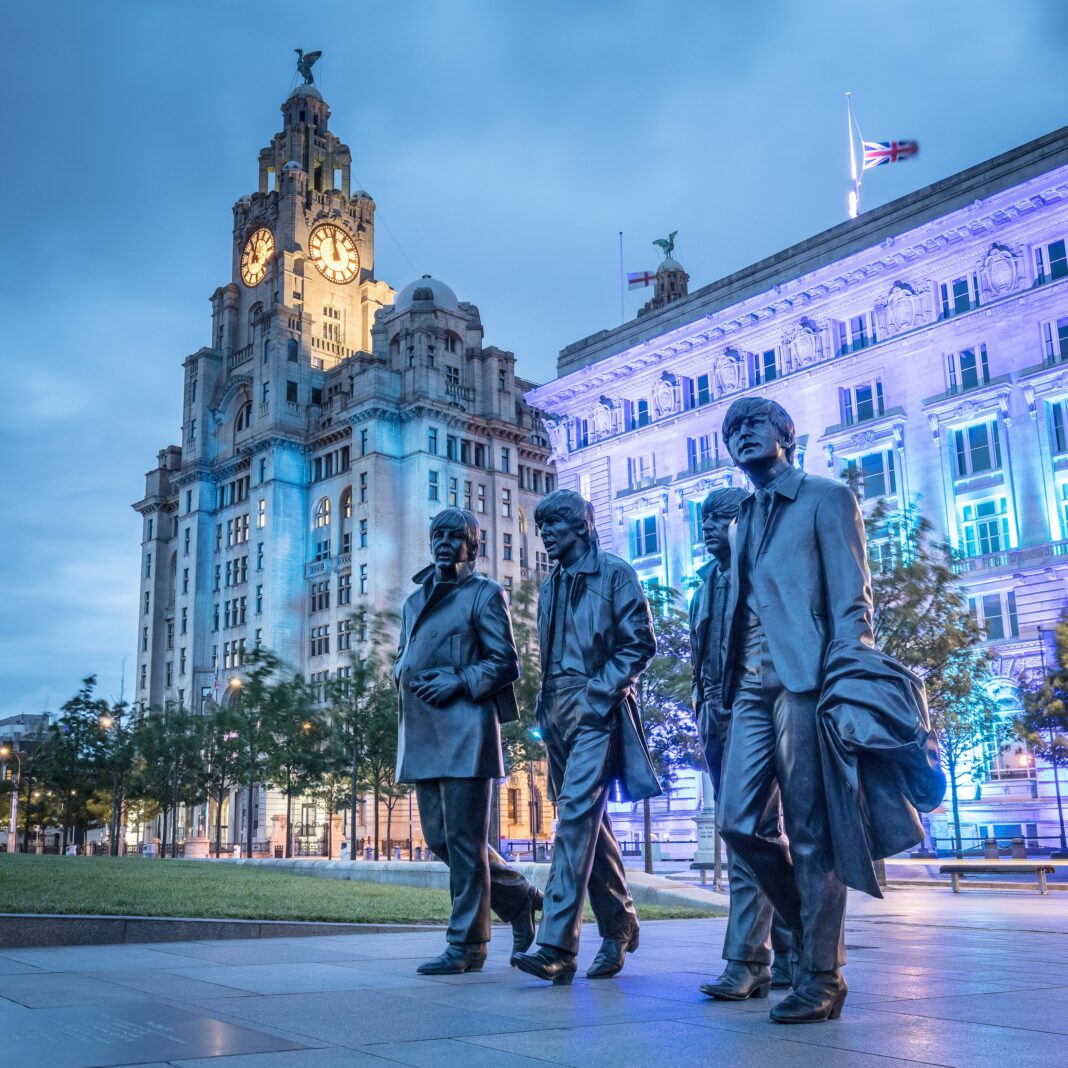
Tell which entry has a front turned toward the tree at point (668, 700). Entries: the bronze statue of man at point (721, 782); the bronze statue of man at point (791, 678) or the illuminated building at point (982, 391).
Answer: the illuminated building

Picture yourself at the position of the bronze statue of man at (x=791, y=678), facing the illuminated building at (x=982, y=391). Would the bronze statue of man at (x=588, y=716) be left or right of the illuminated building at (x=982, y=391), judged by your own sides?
left

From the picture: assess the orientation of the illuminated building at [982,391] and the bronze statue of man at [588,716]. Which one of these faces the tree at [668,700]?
the illuminated building

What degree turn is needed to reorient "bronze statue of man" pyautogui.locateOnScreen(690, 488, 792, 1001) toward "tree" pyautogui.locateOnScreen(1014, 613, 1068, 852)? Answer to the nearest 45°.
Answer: approximately 135° to its right

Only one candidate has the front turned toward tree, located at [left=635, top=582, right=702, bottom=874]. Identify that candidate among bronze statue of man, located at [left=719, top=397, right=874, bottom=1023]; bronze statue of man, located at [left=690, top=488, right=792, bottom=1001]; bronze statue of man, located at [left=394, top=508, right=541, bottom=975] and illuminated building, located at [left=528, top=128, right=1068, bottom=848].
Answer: the illuminated building

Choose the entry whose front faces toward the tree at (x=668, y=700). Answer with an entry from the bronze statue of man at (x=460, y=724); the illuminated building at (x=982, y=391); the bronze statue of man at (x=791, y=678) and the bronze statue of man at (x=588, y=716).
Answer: the illuminated building

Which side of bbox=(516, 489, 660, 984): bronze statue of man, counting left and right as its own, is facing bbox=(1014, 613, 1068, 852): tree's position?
back

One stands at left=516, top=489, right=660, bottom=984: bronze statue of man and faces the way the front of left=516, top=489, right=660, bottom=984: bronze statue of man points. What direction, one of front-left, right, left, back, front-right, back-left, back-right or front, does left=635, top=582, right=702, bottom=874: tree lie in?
back-right

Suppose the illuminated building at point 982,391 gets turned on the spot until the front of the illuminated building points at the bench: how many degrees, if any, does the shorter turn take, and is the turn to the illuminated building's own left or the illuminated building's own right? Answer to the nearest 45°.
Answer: approximately 45° to the illuminated building's own left

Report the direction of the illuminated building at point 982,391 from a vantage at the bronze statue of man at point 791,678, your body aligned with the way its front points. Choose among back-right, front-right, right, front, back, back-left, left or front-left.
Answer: back-right

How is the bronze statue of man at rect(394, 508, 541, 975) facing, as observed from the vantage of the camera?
facing the viewer and to the left of the viewer

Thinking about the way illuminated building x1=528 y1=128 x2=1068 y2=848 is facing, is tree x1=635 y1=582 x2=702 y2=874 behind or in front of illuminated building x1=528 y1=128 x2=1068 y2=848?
in front

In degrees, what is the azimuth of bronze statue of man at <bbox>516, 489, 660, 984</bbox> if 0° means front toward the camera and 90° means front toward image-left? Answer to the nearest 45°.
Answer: approximately 45°

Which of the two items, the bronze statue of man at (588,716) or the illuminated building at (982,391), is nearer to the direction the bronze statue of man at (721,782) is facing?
the bronze statue of man

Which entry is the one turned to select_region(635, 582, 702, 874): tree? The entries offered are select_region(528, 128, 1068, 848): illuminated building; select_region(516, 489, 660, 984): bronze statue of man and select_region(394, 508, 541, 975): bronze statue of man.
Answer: the illuminated building

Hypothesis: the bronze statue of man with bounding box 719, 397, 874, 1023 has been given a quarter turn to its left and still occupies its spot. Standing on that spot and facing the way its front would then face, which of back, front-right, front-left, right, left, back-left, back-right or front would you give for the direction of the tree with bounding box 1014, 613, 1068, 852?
back-left
